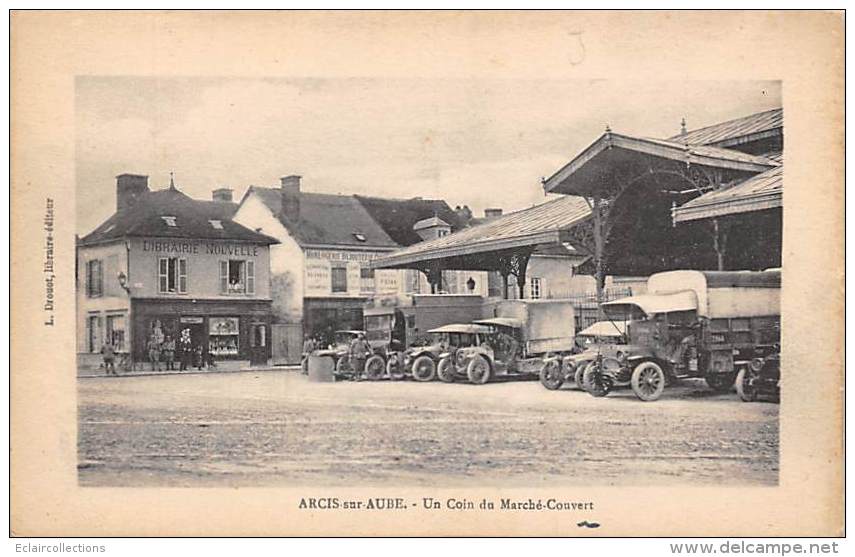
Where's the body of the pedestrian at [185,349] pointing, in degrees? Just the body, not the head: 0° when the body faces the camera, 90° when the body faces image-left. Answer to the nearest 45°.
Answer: approximately 0°
